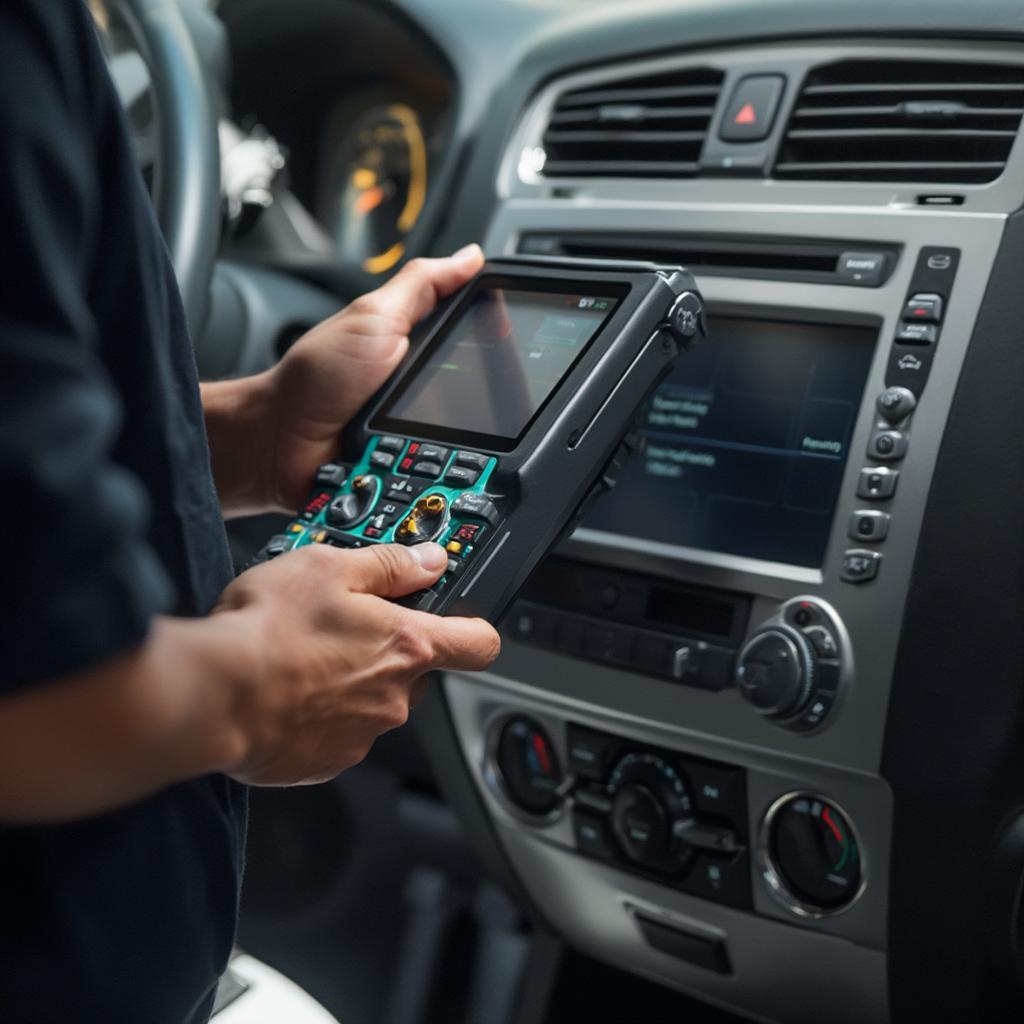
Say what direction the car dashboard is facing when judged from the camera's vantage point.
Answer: facing the viewer and to the left of the viewer
